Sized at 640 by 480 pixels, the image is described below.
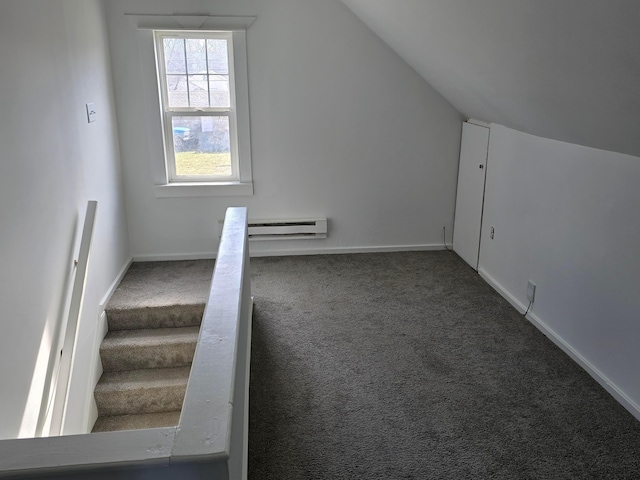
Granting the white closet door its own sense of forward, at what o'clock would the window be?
The window is roughly at 1 o'clock from the white closet door.

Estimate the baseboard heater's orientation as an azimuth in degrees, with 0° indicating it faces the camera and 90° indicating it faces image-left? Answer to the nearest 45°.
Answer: approximately 0°

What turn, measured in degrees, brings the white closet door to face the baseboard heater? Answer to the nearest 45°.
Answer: approximately 45° to its right

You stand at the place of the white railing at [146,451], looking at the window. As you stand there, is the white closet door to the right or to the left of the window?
right

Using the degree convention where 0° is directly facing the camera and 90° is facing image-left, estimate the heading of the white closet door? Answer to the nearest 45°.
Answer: approximately 45°

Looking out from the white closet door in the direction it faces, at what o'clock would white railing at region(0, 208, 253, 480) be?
The white railing is roughly at 11 o'clock from the white closet door.

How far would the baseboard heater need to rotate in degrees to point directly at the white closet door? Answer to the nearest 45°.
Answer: approximately 90° to its left

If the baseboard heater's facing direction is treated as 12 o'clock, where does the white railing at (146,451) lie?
The white railing is roughly at 12 o'clock from the baseboard heater.

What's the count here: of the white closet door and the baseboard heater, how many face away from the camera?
0
